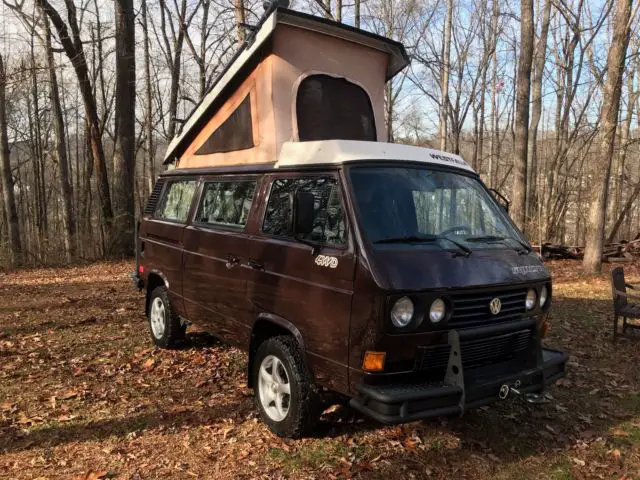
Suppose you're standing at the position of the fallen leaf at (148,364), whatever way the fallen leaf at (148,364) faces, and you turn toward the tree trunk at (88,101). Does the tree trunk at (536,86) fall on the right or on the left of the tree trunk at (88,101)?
right

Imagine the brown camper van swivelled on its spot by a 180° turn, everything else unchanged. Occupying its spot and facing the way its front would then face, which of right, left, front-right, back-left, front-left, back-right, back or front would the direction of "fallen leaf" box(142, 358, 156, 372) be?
front

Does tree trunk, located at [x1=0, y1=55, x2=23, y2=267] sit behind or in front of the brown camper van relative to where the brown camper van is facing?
behind

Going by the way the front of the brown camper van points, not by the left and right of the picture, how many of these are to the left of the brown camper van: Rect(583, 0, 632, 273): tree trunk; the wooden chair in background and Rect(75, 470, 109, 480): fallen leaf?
2

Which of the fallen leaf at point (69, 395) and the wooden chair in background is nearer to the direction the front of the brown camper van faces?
the wooden chair in background

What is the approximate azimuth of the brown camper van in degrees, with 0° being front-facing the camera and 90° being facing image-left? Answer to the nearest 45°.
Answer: approximately 315°

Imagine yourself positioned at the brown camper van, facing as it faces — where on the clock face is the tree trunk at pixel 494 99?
The tree trunk is roughly at 8 o'clock from the brown camper van.

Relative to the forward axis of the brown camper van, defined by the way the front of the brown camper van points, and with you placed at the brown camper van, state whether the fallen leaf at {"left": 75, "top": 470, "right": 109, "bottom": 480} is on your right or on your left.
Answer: on your right

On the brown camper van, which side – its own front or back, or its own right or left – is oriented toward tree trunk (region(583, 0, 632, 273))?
left

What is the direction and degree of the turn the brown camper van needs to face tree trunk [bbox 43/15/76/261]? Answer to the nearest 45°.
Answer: approximately 180°

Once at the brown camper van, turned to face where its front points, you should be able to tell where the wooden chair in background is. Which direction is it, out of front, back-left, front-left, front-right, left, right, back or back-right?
left
